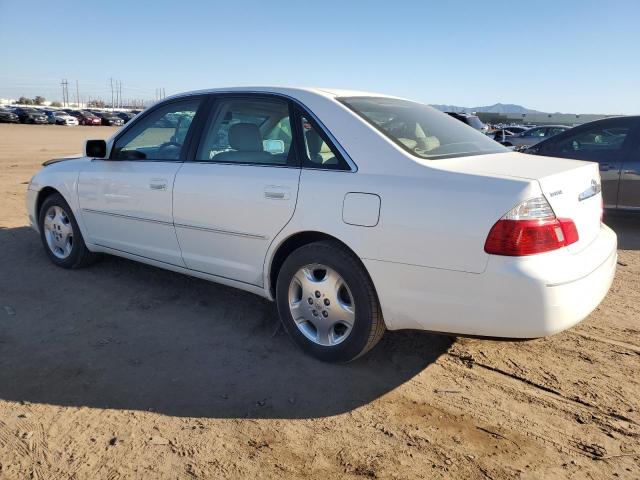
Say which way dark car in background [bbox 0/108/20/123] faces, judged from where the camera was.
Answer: facing the viewer and to the right of the viewer

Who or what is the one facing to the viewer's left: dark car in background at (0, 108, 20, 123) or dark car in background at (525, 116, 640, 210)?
dark car in background at (525, 116, 640, 210)

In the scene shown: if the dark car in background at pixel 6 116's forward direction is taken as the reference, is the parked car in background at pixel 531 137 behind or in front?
in front

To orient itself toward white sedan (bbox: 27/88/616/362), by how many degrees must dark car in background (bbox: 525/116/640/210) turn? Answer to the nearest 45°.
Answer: approximately 90° to its left

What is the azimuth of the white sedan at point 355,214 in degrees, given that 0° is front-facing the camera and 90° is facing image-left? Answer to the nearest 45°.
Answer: approximately 135°

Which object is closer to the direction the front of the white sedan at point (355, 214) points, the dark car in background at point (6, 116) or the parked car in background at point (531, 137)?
the dark car in background

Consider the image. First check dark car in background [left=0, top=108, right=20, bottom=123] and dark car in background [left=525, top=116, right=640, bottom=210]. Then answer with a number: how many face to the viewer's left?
1

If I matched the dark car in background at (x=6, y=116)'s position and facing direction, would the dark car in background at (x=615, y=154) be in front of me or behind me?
in front

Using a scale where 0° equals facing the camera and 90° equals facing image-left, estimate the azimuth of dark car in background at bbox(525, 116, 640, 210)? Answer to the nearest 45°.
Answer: approximately 90°

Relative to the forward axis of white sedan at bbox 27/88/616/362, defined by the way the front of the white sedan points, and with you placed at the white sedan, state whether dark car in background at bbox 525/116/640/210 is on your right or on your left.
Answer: on your right
